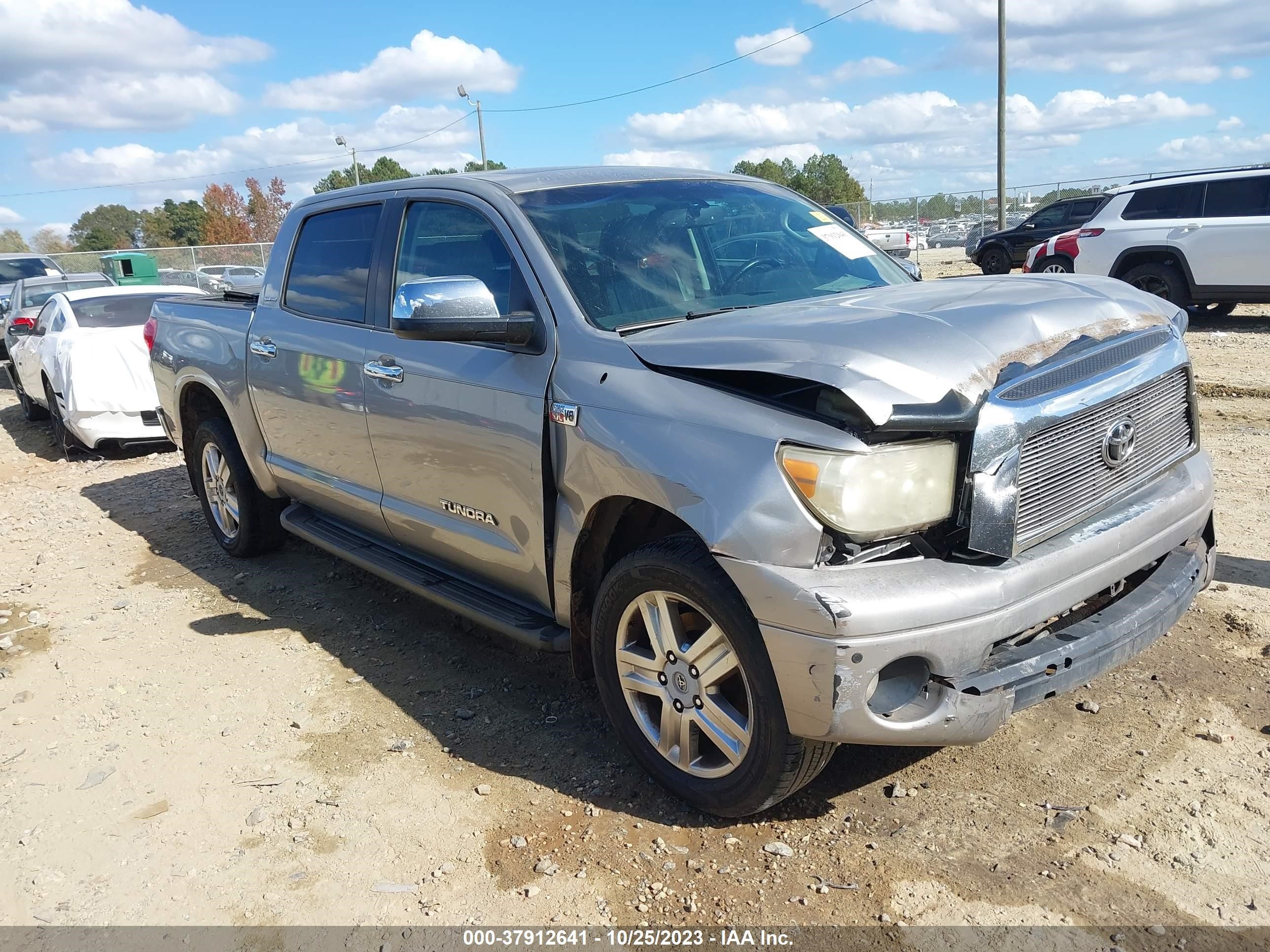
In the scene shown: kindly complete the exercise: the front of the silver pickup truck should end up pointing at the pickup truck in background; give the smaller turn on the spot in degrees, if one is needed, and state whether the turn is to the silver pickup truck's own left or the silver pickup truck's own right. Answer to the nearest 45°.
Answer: approximately 135° to the silver pickup truck's own left

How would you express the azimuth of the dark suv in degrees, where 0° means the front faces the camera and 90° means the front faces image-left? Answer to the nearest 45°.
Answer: approximately 90°

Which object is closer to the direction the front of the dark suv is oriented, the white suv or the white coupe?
the white coupe

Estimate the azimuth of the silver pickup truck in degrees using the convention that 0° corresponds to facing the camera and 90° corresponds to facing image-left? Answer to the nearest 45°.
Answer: approximately 315°

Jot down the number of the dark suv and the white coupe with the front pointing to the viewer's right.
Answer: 0

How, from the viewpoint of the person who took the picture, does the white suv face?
facing to the right of the viewer

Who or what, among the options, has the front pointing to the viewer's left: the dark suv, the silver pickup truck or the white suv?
the dark suv

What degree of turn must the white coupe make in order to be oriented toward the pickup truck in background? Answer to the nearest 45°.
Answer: approximately 90° to its right

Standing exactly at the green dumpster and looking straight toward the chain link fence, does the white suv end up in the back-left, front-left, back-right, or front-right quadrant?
back-right

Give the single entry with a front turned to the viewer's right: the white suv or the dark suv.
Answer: the white suv

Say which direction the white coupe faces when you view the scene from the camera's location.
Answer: facing away from the viewer and to the left of the viewer

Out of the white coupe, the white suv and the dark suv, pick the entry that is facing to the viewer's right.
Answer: the white suv

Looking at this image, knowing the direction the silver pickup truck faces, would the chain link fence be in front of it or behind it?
behind

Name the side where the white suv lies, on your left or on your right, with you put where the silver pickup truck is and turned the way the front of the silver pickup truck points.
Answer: on your left
